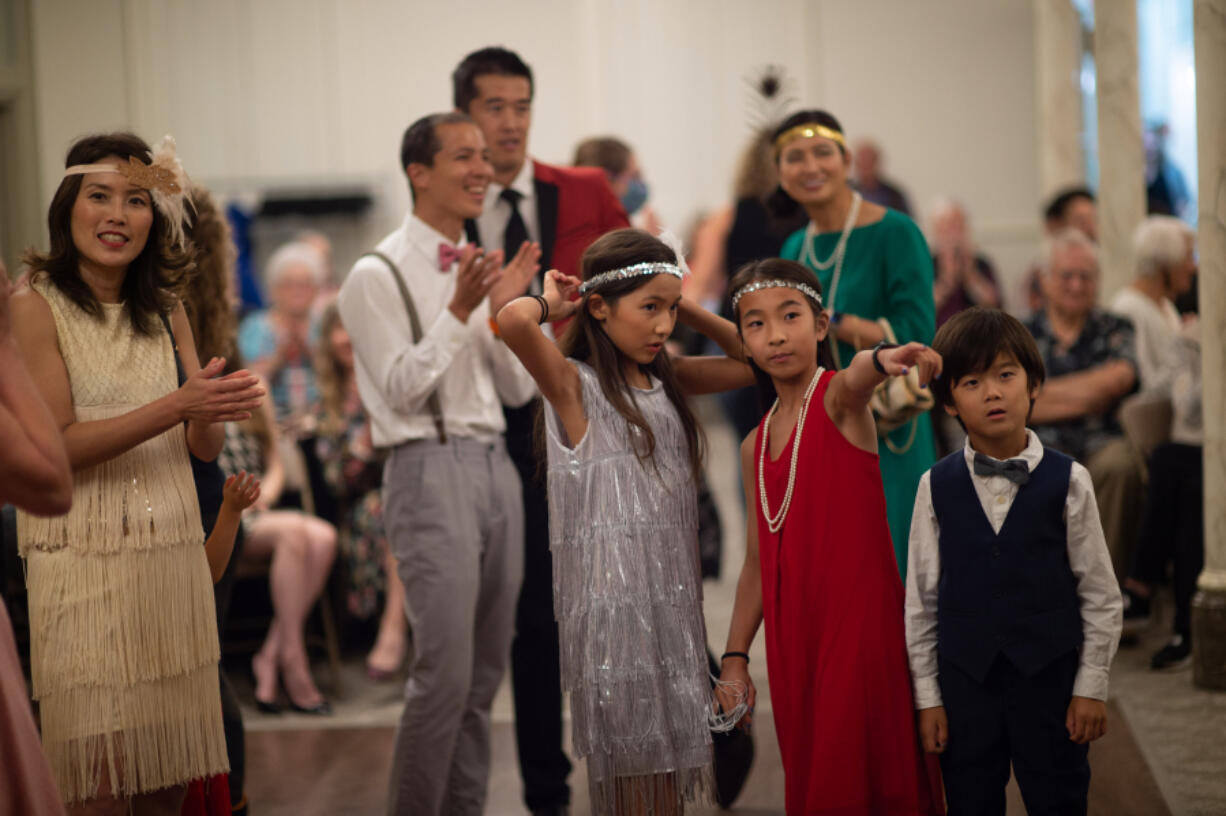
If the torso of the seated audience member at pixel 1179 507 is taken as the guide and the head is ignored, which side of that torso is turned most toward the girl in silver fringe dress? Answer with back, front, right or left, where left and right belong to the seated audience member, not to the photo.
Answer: front

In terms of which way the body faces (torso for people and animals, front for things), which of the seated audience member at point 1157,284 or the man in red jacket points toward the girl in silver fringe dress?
the man in red jacket

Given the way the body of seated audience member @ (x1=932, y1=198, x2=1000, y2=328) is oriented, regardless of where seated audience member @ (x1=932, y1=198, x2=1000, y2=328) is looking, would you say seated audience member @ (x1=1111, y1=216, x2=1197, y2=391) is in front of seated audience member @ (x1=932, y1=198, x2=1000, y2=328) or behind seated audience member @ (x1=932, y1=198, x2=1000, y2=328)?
in front

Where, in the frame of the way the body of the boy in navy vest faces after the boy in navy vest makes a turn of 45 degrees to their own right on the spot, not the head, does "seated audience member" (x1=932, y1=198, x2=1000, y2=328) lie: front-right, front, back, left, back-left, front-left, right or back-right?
back-right

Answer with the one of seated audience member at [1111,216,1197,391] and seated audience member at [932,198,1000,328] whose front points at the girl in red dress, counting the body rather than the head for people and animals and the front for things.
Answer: seated audience member at [932,198,1000,328]

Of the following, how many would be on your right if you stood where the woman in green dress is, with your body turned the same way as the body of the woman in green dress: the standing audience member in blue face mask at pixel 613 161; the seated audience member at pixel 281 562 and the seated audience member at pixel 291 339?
3

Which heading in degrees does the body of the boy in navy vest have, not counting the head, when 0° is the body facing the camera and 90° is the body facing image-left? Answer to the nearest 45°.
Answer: approximately 0°

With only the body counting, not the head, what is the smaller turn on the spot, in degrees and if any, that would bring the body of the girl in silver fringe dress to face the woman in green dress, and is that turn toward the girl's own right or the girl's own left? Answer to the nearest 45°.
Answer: approximately 90° to the girl's own left

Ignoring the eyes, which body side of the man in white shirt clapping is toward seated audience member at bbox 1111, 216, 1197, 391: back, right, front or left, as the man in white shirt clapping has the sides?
left

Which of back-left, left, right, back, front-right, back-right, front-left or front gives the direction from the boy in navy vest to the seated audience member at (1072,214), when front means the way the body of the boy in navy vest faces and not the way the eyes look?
back

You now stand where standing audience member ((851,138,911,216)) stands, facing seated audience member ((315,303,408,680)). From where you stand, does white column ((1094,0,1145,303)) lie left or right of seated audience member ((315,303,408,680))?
left
